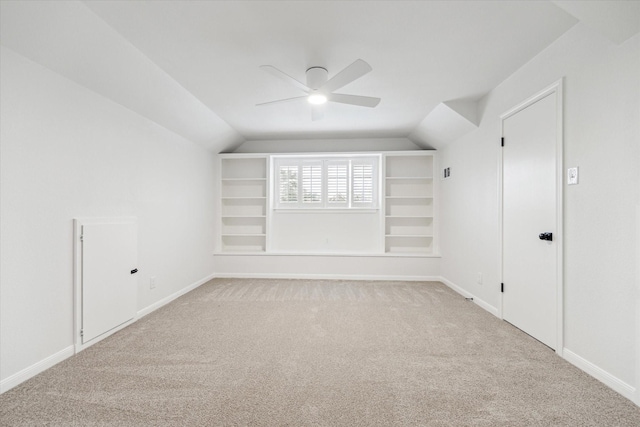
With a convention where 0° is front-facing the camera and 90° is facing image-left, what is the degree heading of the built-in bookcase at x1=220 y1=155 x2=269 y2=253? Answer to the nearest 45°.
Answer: approximately 0°

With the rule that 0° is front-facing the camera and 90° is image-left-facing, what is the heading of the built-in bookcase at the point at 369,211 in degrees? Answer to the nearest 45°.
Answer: approximately 0°

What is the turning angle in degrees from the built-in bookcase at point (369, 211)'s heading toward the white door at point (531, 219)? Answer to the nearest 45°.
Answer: approximately 45° to its left

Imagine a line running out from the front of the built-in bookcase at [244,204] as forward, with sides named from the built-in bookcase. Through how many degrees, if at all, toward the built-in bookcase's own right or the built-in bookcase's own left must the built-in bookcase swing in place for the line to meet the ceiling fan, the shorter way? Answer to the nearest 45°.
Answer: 0° — it already faces it

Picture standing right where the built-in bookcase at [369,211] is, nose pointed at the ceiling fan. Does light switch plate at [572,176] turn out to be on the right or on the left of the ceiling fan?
left

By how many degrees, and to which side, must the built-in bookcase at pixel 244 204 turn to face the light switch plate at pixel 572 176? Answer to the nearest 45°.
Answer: approximately 45° to its left

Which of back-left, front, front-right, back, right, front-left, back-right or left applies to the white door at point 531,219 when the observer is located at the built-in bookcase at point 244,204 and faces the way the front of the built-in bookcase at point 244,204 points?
front-left

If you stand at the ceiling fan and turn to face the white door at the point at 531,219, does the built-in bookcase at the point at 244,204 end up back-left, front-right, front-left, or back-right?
back-left

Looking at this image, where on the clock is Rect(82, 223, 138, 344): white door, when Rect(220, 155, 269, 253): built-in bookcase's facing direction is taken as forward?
The white door is roughly at 1 o'clock from the built-in bookcase.

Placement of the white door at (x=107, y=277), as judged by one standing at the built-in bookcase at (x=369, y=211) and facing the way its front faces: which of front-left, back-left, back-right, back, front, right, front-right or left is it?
front-right
